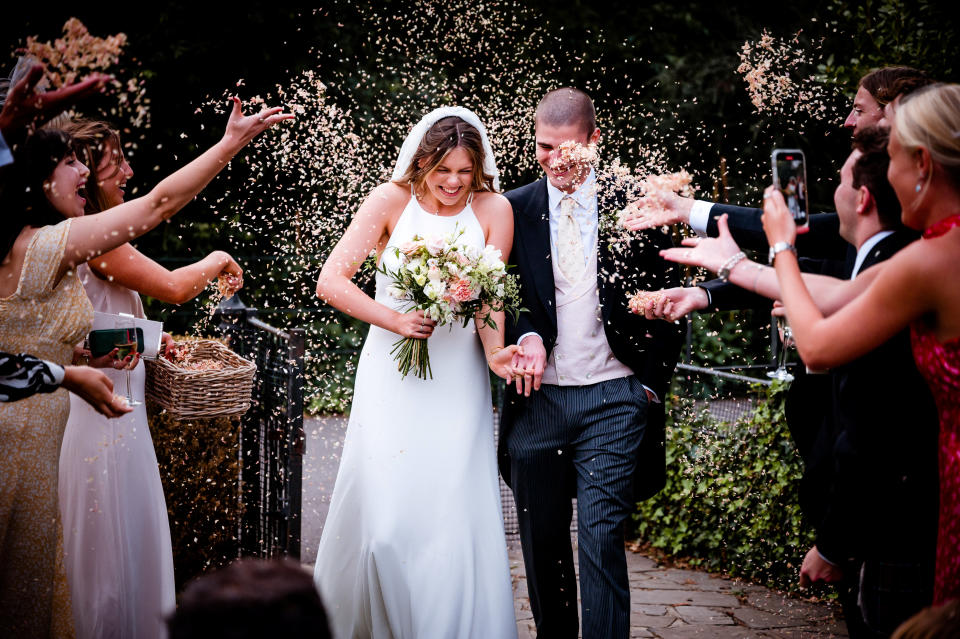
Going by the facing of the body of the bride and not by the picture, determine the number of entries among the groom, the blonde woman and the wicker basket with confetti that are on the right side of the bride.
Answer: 1

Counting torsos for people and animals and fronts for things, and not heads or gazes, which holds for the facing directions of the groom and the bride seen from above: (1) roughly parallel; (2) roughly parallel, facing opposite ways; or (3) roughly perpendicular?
roughly parallel

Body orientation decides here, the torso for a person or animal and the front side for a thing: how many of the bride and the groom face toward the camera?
2

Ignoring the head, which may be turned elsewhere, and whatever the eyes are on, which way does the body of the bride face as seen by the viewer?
toward the camera

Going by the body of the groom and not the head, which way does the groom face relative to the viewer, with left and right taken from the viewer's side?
facing the viewer

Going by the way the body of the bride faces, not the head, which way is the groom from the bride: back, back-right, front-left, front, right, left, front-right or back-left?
left

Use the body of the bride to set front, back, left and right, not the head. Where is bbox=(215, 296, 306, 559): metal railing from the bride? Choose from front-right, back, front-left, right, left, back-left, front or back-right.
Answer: back-right

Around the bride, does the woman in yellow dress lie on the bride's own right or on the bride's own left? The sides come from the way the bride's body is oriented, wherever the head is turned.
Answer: on the bride's own right

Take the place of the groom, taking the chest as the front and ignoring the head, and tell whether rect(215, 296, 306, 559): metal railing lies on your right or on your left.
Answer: on your right

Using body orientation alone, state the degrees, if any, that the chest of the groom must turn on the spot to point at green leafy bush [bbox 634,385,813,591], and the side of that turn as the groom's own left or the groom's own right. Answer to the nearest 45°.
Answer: approximately 135° to the groom's own left

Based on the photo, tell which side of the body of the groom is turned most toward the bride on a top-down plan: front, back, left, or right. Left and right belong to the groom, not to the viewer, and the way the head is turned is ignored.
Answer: right

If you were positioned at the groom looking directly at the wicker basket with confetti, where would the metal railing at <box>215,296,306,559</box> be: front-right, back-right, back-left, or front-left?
front-right

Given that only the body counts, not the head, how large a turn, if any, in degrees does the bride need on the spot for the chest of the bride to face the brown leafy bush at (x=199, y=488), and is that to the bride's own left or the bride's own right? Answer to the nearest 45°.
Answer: approximately 135° to the bride's own right

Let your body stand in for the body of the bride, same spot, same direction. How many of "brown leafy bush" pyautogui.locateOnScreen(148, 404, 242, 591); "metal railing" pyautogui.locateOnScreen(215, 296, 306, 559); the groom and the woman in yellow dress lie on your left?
1
